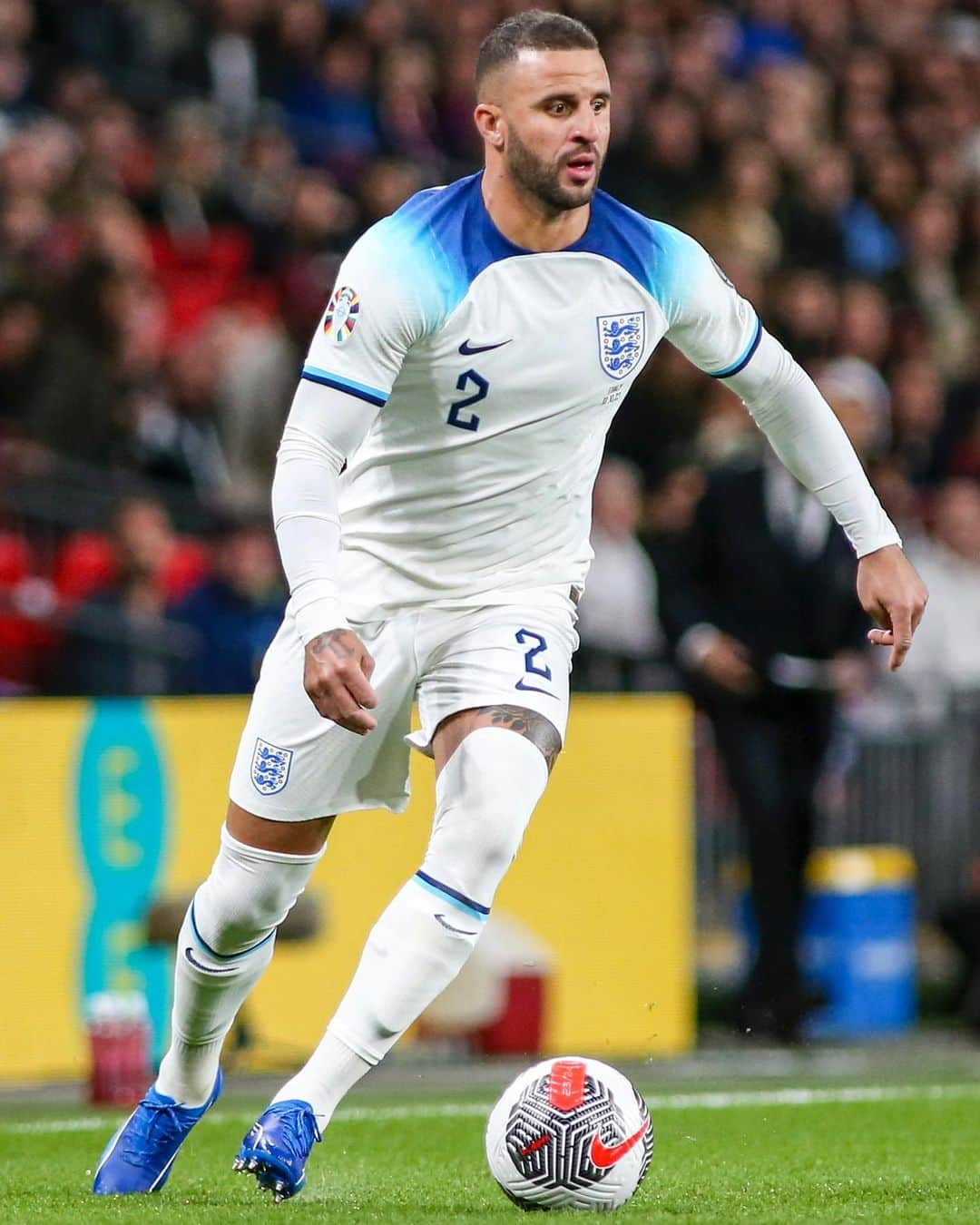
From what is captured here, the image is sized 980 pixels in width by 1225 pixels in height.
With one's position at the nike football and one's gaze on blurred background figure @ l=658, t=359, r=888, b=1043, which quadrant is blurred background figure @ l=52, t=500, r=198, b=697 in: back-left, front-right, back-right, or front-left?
front-left

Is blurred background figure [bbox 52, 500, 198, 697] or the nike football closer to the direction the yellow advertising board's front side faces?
the nike football

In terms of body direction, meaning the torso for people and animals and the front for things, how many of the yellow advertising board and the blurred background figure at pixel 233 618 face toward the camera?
2

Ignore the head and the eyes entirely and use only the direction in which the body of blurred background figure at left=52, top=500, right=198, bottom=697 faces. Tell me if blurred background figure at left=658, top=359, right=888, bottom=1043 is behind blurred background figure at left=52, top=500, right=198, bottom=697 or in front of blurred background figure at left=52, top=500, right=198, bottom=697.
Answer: in front

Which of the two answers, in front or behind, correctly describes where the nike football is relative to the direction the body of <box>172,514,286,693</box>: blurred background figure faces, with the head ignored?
in front

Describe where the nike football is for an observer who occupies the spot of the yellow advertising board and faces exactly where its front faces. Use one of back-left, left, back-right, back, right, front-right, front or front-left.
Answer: front

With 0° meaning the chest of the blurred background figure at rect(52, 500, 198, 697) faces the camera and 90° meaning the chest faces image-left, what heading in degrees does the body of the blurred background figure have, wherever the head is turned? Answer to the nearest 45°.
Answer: approximately 315°

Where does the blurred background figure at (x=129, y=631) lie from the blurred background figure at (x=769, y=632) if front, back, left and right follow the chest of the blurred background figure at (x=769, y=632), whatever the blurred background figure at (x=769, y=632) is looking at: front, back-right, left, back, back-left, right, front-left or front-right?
back-right

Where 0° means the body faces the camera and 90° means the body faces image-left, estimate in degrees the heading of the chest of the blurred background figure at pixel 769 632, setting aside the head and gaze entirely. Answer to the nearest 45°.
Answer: approximately 315°

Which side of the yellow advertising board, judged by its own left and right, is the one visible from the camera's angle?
front

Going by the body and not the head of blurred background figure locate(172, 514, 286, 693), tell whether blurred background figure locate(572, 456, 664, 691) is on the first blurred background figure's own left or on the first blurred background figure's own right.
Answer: on the first blurred background figure's own left

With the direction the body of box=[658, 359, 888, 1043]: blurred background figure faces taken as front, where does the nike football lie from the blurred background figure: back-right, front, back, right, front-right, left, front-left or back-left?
front-right
